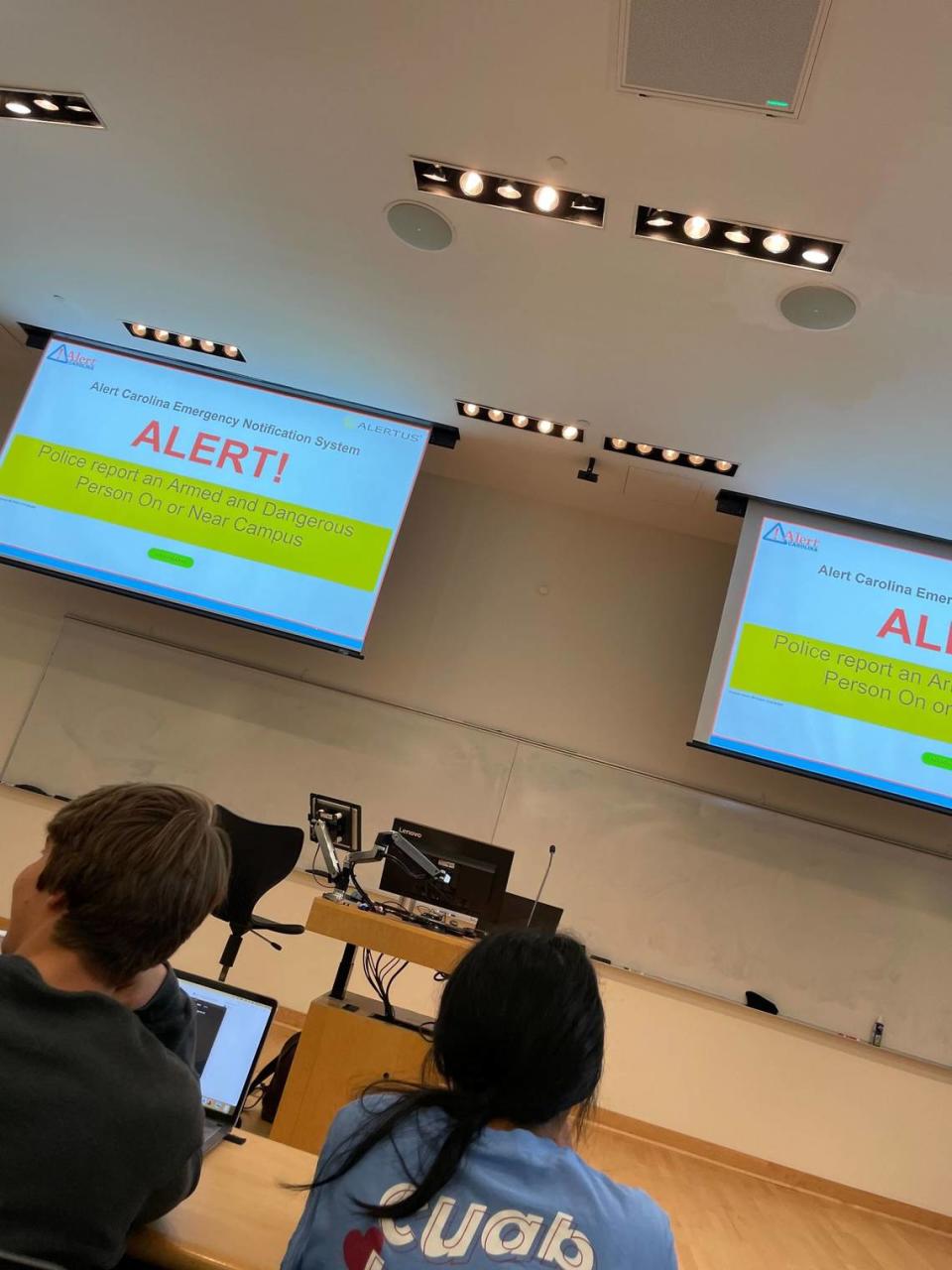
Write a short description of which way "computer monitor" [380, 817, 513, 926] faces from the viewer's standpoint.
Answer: facing away from the viewer

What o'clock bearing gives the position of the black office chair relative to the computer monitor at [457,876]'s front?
The black office chair is roughly at 9 o'clock from the computer monitor.

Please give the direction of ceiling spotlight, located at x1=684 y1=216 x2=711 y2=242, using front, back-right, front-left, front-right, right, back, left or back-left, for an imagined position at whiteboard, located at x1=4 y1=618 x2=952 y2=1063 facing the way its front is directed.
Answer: front

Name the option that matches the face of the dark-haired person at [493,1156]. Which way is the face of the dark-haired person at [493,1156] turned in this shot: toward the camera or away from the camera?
away from the camera

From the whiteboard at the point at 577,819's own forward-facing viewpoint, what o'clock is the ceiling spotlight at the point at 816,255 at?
The ceiling spotlight is roughly at 12 o'clock from the whiteboard.

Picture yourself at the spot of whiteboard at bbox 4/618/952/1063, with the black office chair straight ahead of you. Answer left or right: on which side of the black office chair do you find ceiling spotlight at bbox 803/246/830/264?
left

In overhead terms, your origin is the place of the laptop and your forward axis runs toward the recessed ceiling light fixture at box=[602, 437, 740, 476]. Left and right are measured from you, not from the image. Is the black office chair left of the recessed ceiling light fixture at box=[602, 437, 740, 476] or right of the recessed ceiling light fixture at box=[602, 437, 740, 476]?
left

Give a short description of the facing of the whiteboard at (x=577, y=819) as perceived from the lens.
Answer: facing the viewer

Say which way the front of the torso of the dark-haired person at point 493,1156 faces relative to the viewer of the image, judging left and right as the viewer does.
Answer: facing away from the viewer

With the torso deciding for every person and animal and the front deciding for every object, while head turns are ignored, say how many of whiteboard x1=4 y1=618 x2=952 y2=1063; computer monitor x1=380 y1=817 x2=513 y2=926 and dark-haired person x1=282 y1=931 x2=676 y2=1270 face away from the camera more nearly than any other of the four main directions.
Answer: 2

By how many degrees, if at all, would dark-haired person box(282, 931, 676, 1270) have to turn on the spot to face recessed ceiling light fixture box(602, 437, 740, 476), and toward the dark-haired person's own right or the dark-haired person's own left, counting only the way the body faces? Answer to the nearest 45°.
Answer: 0° — they already face it

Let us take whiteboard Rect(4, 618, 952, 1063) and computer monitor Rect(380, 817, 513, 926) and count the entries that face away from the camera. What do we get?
1

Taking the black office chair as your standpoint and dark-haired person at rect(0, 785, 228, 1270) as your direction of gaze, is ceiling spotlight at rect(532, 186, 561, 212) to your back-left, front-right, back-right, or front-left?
front-left

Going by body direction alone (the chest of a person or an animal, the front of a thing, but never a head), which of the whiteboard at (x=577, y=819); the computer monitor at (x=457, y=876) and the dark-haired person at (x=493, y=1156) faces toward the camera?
the whiteboard
